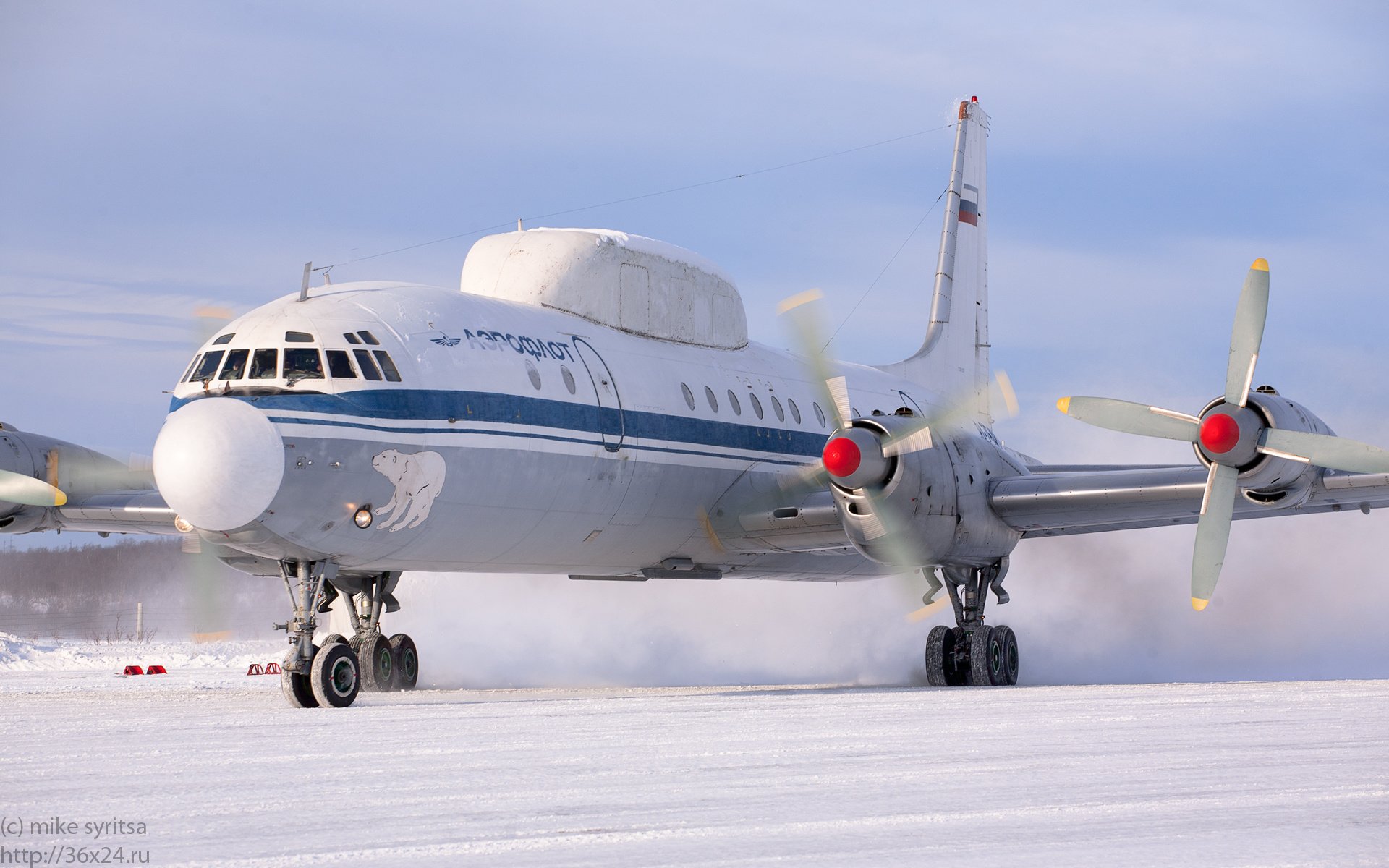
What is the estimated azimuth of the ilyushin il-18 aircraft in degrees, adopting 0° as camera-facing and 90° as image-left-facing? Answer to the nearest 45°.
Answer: approximately 45°
